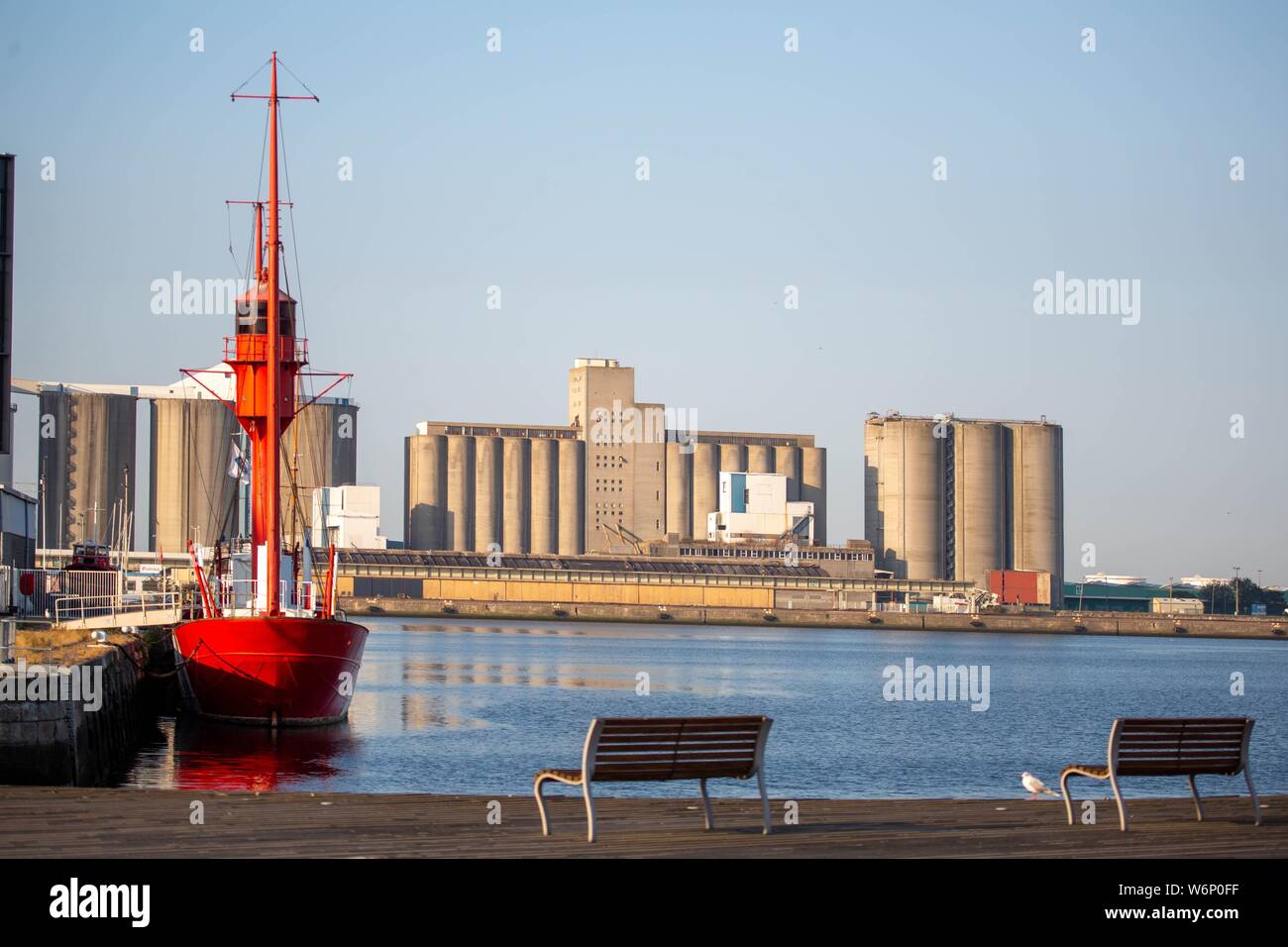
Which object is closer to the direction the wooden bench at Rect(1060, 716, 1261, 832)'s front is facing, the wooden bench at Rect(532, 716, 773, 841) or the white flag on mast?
the white flag on mast

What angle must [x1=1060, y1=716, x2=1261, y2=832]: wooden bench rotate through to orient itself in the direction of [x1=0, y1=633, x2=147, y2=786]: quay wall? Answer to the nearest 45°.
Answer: approximately 45° to its left

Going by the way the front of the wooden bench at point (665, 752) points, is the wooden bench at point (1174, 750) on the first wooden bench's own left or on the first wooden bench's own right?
on the first wooden bench's own right

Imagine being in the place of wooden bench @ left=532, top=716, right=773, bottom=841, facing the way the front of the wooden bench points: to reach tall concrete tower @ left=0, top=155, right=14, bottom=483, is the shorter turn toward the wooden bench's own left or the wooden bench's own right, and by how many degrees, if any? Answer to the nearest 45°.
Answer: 0° — it already faces it

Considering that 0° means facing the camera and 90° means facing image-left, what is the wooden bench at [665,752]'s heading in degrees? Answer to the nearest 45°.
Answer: approximately 135°

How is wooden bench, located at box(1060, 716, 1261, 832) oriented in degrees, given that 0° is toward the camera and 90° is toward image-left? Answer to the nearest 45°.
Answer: approximately 135°
